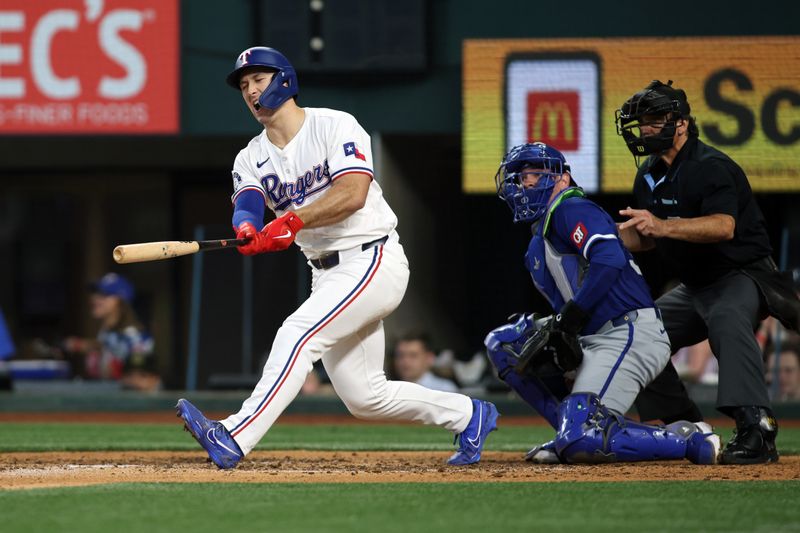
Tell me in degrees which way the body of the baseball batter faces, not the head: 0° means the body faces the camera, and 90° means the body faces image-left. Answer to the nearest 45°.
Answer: approximately 45°

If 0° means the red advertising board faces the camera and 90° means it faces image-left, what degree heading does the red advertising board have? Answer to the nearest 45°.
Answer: approximately 0°

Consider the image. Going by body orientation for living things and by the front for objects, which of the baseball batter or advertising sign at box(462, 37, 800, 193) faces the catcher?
the advertising sign

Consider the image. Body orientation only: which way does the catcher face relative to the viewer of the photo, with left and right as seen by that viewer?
facing to the left of the viewer

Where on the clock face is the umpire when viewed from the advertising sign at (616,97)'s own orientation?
The umpire is roughly at 12 o'clock from the advertising sign.

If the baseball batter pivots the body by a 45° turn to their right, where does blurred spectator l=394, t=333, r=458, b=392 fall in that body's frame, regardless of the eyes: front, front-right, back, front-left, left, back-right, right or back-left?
right

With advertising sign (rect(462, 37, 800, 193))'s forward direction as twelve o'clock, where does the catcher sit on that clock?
The catcher is roughly at 12 o'clock from the advertising sign.

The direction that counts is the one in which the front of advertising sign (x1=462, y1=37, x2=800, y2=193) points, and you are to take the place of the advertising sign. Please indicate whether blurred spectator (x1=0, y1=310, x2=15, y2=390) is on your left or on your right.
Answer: on your right

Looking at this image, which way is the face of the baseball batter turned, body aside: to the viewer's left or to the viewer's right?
to the viewer's left

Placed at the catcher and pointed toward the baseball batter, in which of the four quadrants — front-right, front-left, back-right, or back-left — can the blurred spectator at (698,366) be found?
back-right
